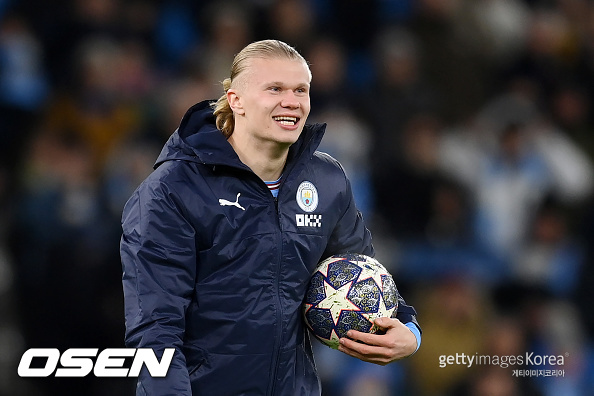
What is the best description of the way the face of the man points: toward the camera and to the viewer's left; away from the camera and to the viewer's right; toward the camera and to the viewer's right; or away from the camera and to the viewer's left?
toward the camera and to the viewer's right

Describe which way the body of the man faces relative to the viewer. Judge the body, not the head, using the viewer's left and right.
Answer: facing the viewer and to the right of the viewer
